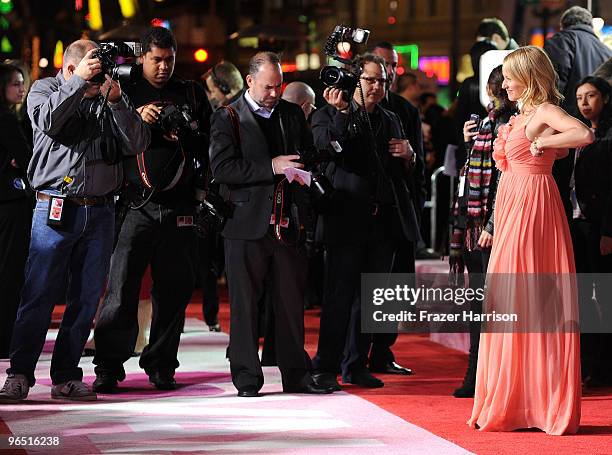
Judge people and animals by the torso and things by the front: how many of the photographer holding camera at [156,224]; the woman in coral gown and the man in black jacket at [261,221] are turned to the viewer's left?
1

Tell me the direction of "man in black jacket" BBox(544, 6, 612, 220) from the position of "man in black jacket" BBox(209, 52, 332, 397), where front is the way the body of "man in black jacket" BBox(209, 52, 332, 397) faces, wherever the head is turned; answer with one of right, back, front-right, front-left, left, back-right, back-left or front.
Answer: left

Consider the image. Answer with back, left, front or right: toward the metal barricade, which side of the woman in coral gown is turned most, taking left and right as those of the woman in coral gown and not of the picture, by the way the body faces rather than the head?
right

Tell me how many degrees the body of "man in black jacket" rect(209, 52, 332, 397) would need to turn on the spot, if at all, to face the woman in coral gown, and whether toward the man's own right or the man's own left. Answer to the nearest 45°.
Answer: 0° — they already face them

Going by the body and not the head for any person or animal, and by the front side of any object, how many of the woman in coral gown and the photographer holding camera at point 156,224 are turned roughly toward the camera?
1

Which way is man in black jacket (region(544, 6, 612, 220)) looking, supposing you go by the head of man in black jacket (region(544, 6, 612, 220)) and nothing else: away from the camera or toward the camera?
away from the camera

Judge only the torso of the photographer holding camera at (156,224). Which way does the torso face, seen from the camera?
toward the camera

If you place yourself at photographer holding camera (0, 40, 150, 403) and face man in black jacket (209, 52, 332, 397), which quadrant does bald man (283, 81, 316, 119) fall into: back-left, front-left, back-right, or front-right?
front-left

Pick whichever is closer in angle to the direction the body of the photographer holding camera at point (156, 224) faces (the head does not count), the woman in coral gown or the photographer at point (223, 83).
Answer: the woman in coral gown

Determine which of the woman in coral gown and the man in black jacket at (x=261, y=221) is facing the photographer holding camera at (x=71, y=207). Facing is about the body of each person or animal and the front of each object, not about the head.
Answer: the woman in coral gown

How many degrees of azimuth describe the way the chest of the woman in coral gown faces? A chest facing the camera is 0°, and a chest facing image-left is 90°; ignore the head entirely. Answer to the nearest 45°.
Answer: approximately 90°

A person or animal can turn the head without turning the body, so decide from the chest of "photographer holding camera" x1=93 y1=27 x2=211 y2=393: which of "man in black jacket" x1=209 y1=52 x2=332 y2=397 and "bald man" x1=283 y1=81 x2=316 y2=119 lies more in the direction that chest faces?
the man in black jacket

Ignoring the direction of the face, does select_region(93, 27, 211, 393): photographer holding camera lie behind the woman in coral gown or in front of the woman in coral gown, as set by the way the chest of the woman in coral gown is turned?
in front

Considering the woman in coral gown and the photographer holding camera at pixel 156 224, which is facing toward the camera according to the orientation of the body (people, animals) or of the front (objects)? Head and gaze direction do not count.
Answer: the photographer holding camera
